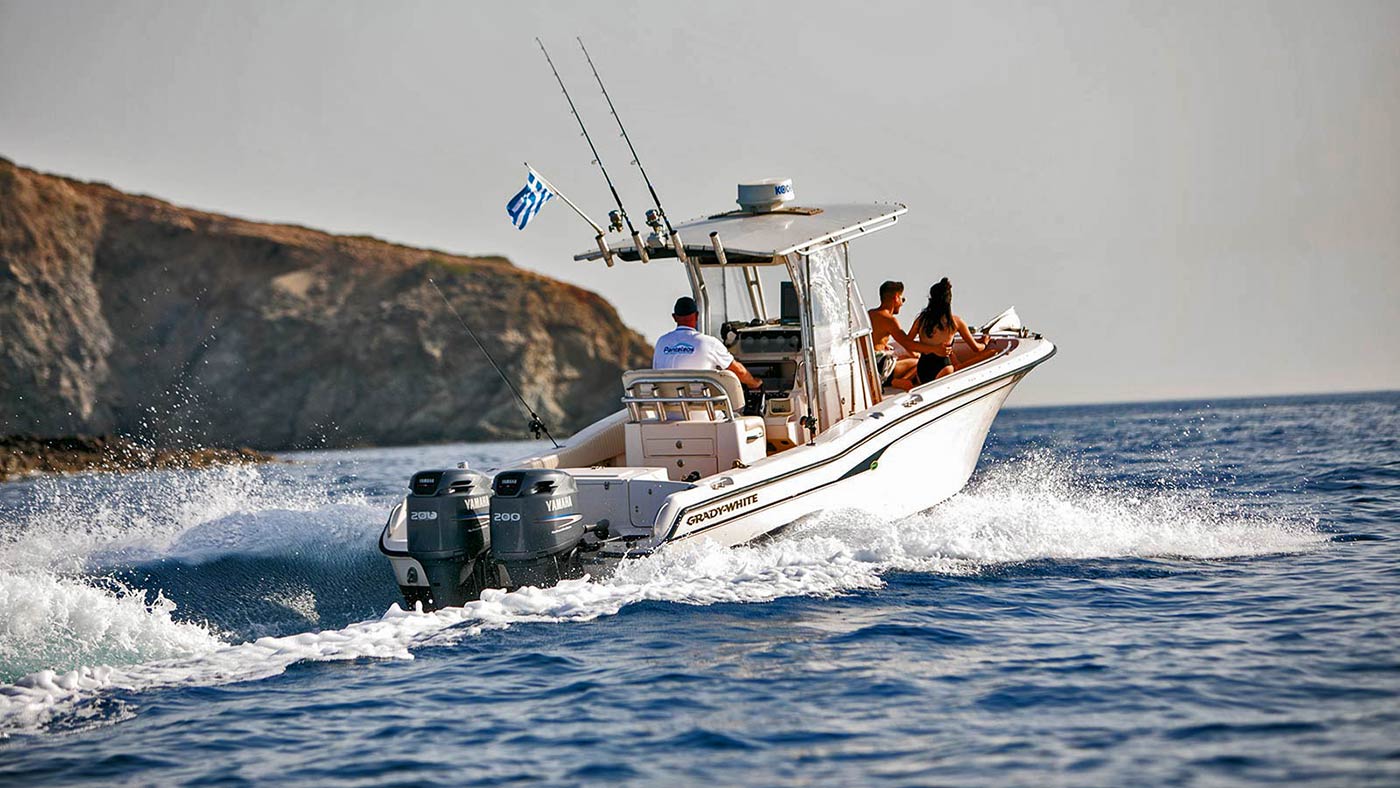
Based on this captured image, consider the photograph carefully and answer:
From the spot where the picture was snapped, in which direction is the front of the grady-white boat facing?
facing away from the viewer and to the right of the viewer

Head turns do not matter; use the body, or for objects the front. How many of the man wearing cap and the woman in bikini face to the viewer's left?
0

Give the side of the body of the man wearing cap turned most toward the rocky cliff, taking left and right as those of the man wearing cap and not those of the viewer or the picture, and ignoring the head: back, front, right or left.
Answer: left

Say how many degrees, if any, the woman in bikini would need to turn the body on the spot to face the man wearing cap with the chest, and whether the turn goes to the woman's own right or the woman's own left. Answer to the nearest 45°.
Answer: approximately 180°

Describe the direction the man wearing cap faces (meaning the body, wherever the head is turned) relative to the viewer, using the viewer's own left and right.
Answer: facing away from the viewer and to the right of the viewer

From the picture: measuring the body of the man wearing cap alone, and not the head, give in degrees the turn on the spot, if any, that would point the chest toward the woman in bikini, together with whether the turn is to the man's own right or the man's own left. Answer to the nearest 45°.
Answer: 0° — they already face them

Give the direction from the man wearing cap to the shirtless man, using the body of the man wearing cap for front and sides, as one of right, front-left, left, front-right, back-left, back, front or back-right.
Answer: front

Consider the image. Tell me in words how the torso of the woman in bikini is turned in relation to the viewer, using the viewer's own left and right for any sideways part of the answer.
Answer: facing away from the viewer and to the right of the viewer
